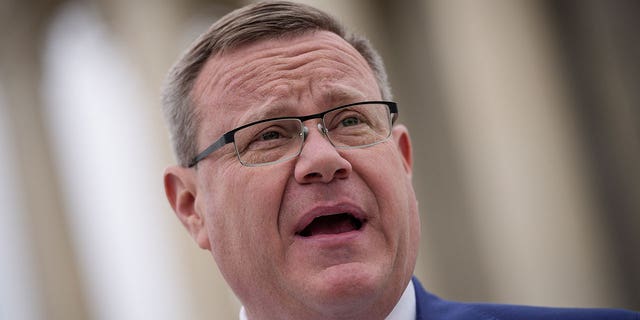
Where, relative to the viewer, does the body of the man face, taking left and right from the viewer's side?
facing the viewer

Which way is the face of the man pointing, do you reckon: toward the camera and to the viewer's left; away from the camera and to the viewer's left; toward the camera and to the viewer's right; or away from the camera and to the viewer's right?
toward the camera and to the viewer's right
